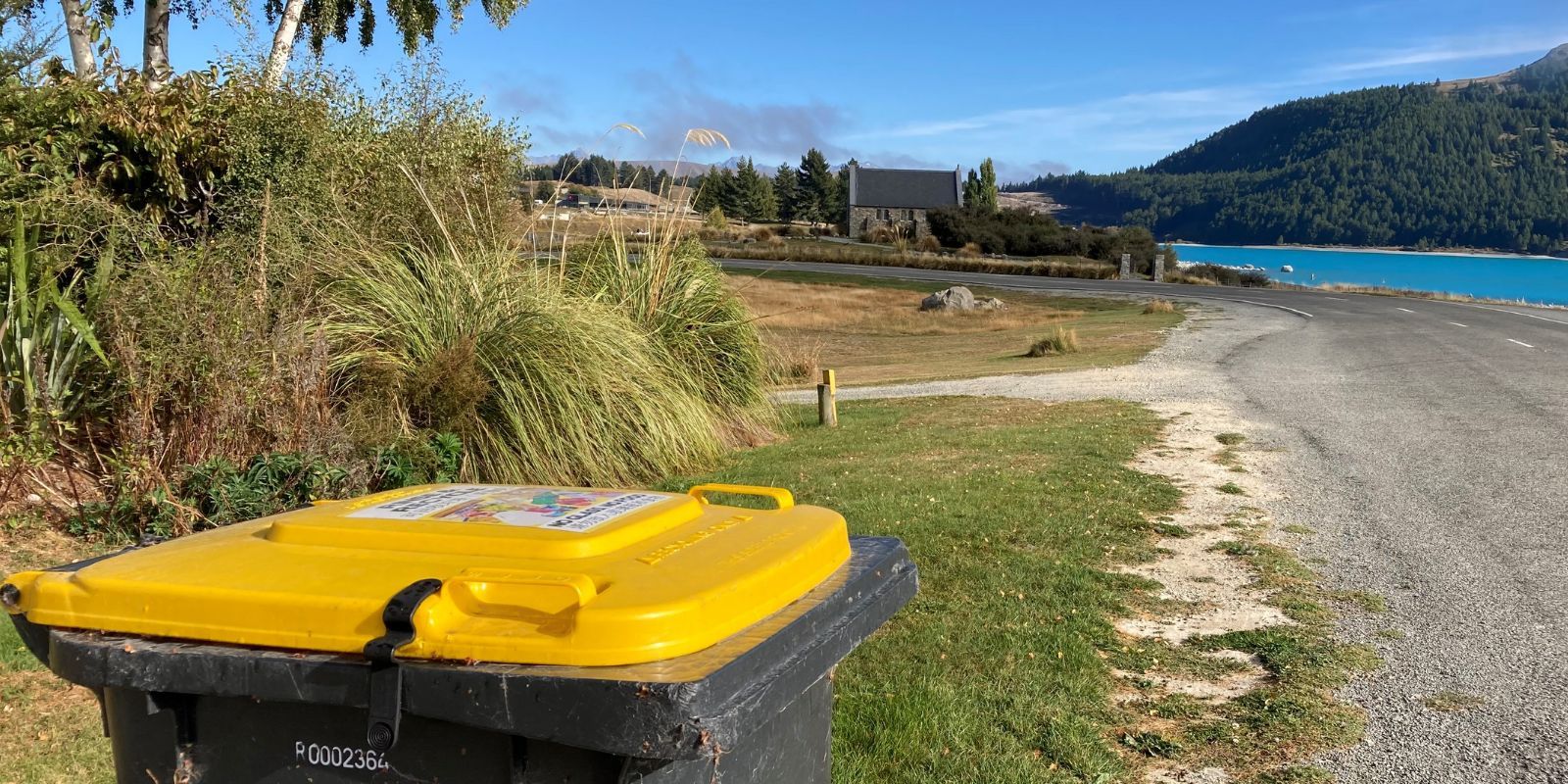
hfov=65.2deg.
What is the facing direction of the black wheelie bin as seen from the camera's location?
facing the viewer and to the right of the viewer

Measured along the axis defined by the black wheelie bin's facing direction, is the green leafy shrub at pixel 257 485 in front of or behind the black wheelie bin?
behind

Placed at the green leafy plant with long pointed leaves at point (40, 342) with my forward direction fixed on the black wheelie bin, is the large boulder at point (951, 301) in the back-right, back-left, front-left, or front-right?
back-left

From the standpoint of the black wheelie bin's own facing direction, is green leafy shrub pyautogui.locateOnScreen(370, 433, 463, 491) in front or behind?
behind

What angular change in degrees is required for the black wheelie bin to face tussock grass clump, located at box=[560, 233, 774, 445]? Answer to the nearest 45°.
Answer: approximately 135° to its left
